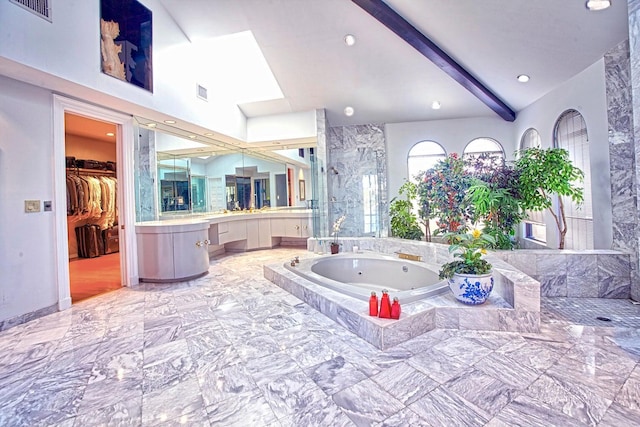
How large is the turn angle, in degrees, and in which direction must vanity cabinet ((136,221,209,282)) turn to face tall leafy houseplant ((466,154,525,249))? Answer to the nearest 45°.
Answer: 0° — it already faces it

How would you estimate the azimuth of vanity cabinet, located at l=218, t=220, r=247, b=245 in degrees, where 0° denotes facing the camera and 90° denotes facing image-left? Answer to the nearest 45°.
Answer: approximately 315°

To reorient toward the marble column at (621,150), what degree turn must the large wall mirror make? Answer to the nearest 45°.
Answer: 0° — it already faces it

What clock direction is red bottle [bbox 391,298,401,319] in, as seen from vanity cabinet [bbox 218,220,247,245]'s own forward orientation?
The red bottle is roughly at 1 o'clock from the vanity cabinet.

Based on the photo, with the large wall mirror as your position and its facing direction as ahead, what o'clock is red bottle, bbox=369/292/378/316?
The red bottle is roughly at 1 o'clock from the large wall mirror.

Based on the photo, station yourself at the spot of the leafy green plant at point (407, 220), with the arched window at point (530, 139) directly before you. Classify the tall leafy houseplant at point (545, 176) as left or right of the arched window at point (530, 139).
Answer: right
